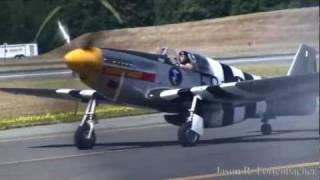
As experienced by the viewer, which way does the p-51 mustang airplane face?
facing the viewer and to the left of the viewer
